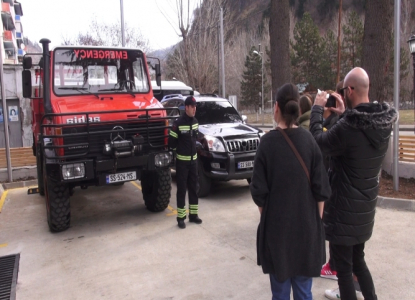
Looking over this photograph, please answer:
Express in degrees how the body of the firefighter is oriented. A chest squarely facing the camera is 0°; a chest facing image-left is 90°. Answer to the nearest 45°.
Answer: approximately 315°

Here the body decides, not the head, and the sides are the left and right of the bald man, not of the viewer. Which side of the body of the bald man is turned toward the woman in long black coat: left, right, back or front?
left

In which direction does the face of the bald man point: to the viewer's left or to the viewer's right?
to the viewer's left

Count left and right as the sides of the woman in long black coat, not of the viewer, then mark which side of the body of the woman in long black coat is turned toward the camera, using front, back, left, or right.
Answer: back

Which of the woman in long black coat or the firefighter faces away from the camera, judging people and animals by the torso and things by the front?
the woman in long black coat

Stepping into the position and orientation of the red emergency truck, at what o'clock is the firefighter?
The firefighter is roughly at 11 o'clock from the red emergency truck.

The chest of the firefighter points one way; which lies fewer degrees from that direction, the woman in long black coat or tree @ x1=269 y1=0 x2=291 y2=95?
the woman in long black coat

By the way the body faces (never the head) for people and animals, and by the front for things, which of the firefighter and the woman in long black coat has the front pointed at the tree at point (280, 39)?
the woman in long black coat

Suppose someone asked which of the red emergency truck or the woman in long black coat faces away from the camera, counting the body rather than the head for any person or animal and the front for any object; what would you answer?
the woman in long black coat

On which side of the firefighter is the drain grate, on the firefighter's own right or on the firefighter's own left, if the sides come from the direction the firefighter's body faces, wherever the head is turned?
on the firefighter's own right

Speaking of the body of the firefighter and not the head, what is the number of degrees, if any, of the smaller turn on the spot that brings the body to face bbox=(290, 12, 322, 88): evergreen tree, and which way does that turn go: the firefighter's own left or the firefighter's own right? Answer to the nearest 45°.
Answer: approximately 135° to the firefighter's own left

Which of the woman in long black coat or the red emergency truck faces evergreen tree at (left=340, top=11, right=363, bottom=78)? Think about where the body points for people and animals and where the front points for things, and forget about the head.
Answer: the woman in long black coat

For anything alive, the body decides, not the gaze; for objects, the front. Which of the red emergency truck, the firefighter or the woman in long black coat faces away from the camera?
the woman in long black coat
